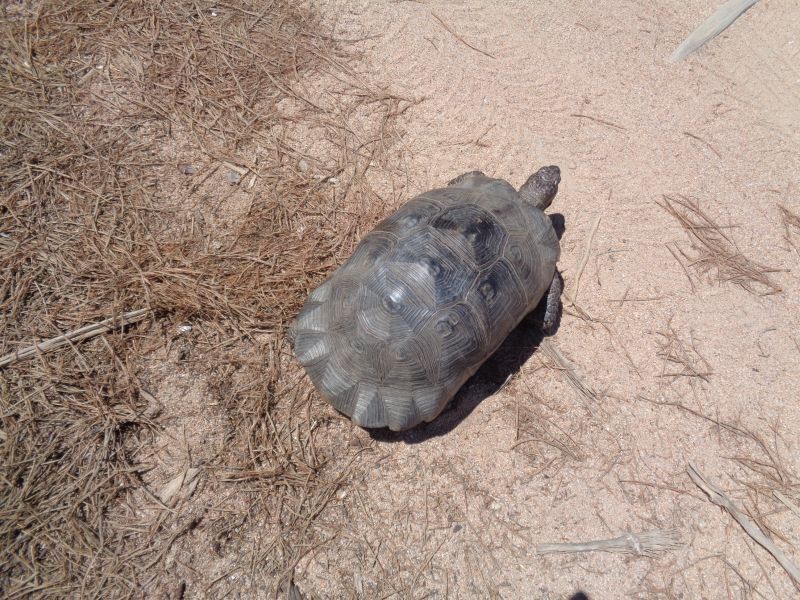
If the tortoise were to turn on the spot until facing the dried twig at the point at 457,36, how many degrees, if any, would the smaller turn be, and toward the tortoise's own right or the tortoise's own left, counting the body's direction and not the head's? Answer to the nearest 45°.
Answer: approximately 45° to the tortoise's own left

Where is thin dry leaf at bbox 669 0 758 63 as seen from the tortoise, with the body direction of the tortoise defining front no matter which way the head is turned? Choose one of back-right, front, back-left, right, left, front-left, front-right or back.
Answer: front-left

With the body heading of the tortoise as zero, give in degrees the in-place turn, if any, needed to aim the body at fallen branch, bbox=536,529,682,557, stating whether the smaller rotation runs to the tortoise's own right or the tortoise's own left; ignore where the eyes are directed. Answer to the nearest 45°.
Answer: approximately 45° to the tortoise's own right

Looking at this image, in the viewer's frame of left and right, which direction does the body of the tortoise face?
facing away from the viewer and to the right of the viewer

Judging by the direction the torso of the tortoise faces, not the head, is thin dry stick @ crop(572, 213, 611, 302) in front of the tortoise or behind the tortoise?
in front

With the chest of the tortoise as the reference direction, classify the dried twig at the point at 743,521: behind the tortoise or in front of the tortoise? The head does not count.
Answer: in front

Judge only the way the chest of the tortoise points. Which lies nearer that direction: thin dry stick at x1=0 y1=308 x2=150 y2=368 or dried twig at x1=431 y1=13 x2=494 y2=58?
the dried twig

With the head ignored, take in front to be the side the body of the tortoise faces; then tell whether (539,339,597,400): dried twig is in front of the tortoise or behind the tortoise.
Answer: in front

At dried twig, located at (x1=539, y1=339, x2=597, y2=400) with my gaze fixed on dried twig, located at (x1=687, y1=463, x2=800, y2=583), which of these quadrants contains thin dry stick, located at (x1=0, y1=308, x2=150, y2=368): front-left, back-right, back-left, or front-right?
back-right

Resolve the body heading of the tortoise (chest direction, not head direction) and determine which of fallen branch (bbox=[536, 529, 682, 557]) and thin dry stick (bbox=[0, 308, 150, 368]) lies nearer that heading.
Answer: the fallen branch
